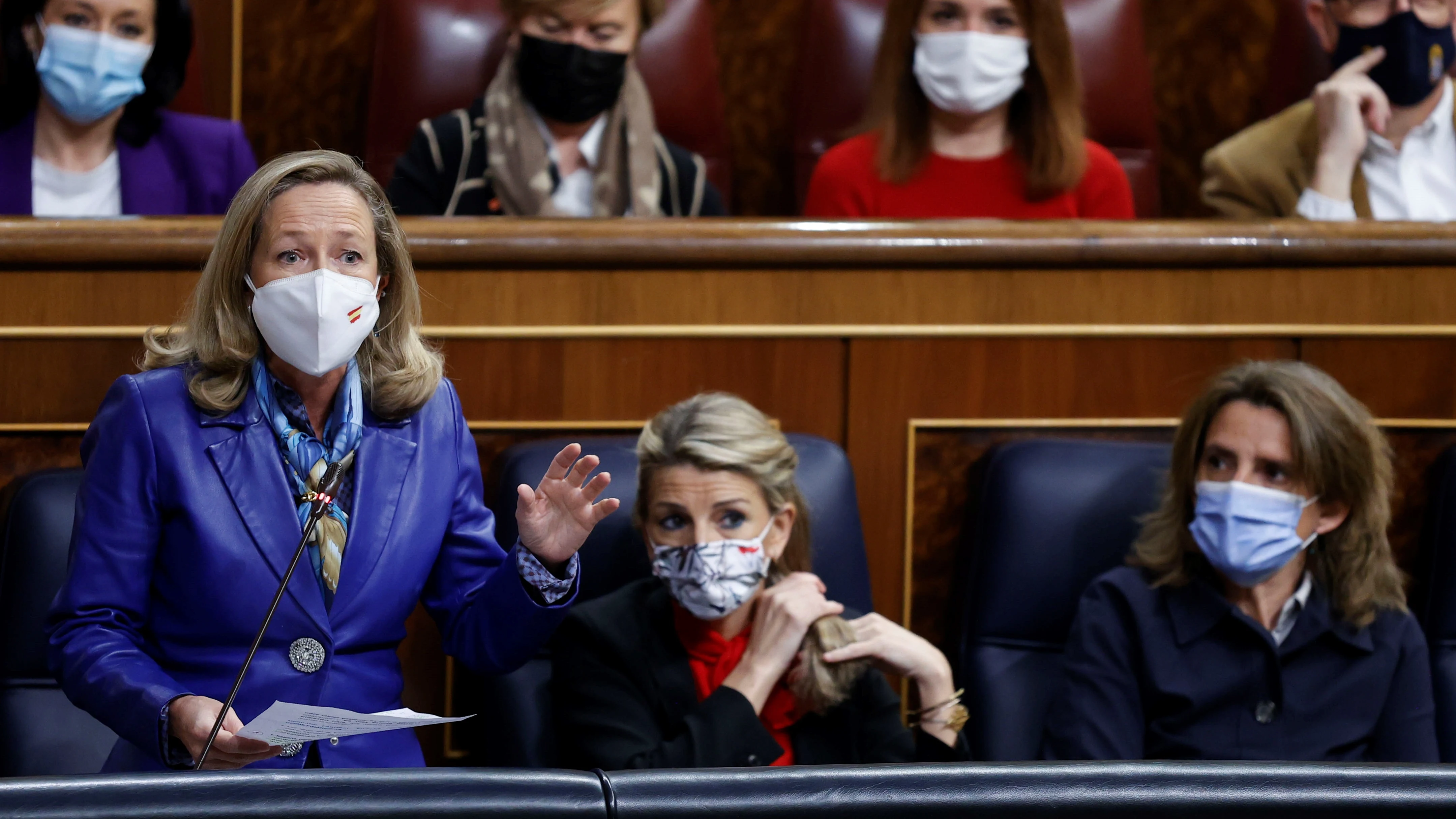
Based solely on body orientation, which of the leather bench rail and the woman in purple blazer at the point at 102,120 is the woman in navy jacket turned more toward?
the leather bench rail

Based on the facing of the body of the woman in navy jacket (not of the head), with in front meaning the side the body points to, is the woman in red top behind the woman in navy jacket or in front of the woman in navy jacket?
behind

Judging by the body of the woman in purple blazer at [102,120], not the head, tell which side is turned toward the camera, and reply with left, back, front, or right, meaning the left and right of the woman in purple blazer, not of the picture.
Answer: front

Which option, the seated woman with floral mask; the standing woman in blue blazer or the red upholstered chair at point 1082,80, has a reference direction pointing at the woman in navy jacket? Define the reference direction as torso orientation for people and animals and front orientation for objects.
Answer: the red upholstered chair

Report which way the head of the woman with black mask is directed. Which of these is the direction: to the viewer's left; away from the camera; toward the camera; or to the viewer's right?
toward the camera

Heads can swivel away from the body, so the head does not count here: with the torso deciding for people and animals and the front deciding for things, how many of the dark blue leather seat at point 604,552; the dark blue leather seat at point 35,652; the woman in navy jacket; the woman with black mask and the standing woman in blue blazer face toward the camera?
5

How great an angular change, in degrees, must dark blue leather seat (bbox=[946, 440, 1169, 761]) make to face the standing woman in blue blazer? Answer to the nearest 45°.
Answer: approximately 45° to its right

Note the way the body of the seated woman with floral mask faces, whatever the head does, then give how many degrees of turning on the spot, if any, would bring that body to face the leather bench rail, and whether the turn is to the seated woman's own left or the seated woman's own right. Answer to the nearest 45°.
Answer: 0° — they already face it

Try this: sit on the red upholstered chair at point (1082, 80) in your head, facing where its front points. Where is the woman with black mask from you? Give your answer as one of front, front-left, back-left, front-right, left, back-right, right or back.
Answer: front-right

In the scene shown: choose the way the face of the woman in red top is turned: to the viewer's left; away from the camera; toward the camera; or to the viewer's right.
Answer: toward the camera

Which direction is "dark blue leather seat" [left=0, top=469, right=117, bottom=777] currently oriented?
toward the camera

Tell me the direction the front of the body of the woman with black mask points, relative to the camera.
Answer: toward the camera

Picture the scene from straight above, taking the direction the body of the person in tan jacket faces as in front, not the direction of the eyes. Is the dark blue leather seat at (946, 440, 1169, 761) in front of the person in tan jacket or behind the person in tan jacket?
in front

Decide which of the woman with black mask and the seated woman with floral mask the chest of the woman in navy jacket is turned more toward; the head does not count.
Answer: the seated woman with floral mask

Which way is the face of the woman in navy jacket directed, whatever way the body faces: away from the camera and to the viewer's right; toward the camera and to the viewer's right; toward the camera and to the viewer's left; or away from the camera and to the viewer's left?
toward the camera and to the viewer's left

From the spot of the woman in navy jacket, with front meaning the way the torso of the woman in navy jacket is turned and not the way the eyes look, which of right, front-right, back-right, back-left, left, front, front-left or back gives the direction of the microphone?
front-right

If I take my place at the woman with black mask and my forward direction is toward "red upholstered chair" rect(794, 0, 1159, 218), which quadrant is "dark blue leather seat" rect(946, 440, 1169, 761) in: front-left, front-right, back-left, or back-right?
front-right
